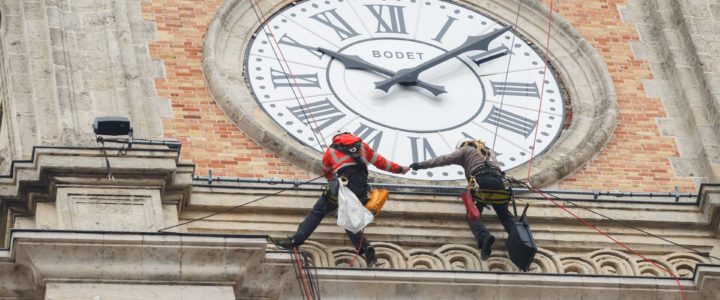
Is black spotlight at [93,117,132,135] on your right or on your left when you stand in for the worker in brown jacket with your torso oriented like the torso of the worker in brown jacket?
on your left

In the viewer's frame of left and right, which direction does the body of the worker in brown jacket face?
facing away from the viewer and to the left of the viewer

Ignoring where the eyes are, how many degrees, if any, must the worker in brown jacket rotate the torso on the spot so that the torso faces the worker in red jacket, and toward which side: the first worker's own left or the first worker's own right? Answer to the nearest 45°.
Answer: approximately 45° to the first worker's own left
